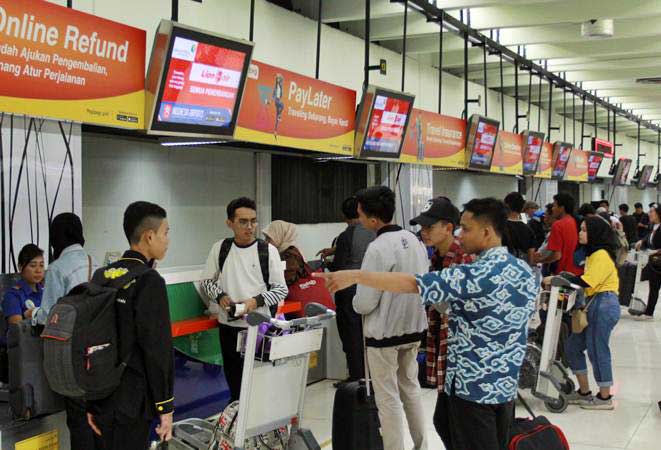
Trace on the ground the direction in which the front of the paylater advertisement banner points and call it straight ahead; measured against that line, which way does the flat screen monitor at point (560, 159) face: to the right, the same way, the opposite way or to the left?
the same way

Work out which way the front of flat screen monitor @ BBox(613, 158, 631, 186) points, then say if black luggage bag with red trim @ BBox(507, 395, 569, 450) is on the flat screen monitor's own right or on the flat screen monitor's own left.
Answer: on the flat screen monitor's own right

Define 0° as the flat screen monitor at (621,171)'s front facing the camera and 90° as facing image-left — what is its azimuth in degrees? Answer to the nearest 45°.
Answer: approximately 315°

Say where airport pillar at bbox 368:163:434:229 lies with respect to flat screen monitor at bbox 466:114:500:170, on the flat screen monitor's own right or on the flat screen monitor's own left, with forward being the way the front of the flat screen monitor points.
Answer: on the flat screen monitor's own right

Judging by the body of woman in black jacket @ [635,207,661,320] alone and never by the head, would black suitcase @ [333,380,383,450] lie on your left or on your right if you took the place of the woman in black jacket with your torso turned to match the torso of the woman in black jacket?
on your left

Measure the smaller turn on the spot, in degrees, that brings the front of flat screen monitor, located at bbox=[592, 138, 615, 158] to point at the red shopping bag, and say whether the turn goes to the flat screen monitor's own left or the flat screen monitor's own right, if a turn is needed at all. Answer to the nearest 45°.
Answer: approximately 45° to the flat screen monitor's own right

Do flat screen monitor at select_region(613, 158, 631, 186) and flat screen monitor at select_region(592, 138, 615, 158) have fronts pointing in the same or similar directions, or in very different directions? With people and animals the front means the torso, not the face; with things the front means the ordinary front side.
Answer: same or similar directions

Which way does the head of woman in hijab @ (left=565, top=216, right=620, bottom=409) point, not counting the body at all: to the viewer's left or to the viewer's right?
to the viewer's left

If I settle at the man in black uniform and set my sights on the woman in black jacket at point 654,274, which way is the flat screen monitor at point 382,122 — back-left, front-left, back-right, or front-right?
front-left

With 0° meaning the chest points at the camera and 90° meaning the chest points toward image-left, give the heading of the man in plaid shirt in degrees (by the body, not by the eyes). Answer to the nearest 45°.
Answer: approximately 45°

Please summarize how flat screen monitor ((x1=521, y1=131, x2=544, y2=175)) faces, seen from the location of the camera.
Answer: facing the viewer and to the right of the viewer

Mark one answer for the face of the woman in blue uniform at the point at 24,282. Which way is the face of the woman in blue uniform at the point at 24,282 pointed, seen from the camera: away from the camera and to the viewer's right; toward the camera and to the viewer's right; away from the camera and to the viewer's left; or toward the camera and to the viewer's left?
toward the camera and to the viewer's right

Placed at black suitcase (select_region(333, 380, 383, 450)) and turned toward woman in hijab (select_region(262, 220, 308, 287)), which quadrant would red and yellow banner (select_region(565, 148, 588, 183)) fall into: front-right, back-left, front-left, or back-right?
front-right

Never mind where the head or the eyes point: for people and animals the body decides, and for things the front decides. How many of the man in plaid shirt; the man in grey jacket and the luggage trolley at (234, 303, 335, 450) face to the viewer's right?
0
